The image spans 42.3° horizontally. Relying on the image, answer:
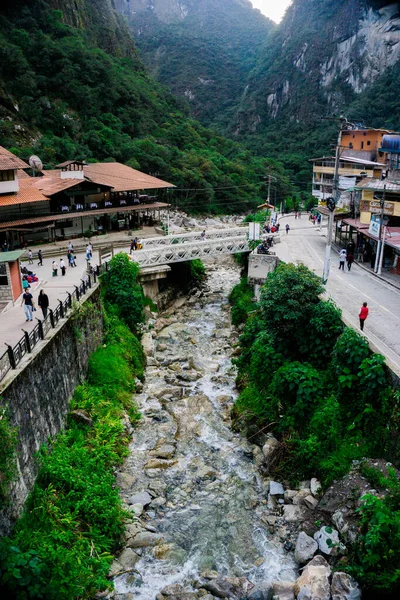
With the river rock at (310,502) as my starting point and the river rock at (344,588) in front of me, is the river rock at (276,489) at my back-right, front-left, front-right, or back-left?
back-right

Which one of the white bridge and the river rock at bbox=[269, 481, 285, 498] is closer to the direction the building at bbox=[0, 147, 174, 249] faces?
the white bridge

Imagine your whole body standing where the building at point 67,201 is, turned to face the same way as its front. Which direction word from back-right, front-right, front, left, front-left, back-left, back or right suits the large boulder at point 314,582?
front-right

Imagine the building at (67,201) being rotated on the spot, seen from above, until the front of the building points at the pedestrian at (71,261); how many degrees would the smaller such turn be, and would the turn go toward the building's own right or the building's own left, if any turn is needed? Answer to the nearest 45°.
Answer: approximately 45° to the building's own right

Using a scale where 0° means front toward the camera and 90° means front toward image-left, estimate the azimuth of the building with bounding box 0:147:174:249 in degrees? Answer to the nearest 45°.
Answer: approximately 315°

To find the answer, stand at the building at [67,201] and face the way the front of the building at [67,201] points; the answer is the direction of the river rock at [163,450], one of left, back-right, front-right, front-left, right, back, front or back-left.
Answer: front-right

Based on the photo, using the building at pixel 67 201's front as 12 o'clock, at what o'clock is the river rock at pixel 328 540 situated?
The river rock is roughly at 1 o'clock from the building.

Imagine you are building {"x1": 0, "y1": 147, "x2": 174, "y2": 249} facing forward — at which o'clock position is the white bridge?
The white bridge is roughly at 12 o'clock from the building.

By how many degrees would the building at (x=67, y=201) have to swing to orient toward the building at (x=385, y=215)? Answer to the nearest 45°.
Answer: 0° — it already faces it

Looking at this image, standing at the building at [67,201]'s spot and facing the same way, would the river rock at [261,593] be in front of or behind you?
in front

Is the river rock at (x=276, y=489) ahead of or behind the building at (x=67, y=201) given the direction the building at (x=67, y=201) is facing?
ahead
